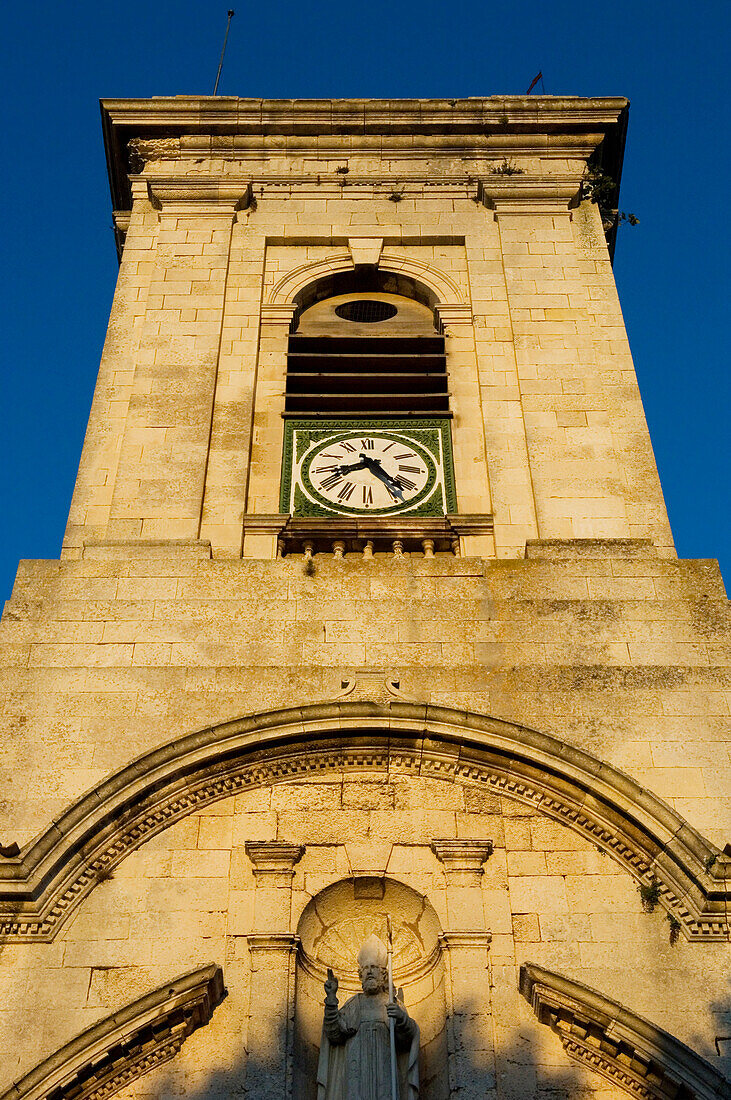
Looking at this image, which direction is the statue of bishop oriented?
toward the camera
